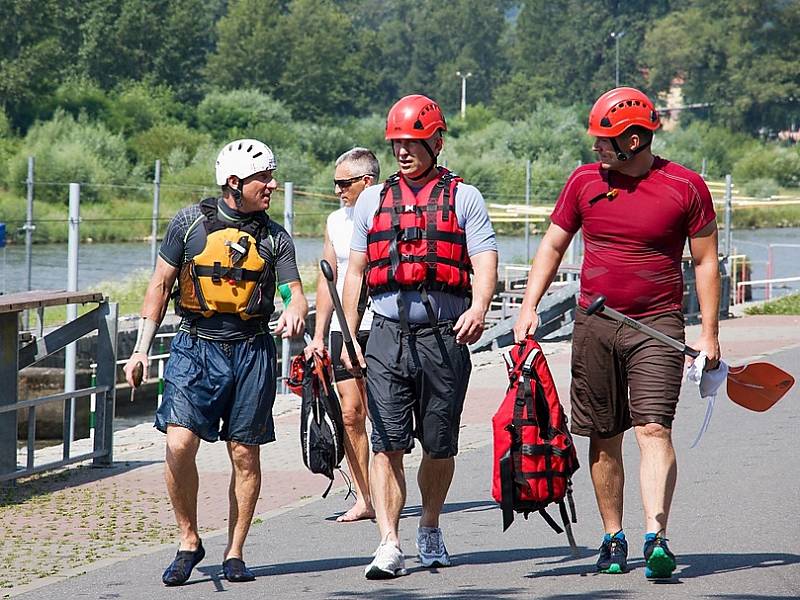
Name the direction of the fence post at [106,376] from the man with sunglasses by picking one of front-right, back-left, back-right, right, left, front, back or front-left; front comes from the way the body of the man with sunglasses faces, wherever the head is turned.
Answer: right

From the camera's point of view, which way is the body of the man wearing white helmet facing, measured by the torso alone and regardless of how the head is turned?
toward the camera

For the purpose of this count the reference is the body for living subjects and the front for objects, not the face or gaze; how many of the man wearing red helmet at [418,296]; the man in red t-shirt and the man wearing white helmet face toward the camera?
3

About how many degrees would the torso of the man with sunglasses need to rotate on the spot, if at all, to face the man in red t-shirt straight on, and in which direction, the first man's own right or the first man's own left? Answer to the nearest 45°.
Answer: approximately 90° to the first man's own left

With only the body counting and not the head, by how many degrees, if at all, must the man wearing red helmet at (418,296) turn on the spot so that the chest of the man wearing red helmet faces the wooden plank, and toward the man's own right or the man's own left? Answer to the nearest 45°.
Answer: approximately 135° to the man's own right

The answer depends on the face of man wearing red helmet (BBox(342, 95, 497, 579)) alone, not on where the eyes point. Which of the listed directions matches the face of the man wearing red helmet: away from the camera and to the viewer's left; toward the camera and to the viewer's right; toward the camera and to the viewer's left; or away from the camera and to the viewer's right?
toward the camera and to the viewer's left

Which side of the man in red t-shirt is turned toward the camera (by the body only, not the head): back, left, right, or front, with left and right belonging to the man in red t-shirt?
front

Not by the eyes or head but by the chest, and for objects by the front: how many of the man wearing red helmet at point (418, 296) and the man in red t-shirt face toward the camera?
2

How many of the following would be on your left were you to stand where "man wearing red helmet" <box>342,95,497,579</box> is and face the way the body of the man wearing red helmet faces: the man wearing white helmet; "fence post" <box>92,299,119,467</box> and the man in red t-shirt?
1

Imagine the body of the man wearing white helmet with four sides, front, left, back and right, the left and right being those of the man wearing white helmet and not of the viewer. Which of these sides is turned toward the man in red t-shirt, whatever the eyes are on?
left
